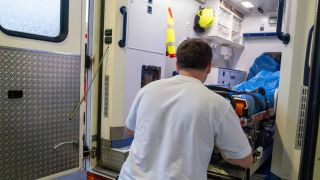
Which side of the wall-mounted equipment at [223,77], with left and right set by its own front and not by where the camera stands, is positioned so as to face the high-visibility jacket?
right

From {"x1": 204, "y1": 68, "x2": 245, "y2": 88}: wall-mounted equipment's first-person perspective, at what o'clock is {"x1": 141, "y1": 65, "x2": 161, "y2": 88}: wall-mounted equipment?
{"x1": 141, "y1": 65, "x2": 161, "y2": 88}: wall-mounted equipment is roughly at 2 o'clock from {"x1": 204, "y1": 68, "x2": 245, "y2": 88}: wall-mounted equipment.

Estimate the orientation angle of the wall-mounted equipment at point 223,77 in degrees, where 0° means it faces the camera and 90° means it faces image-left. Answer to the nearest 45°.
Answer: approximately 315°
